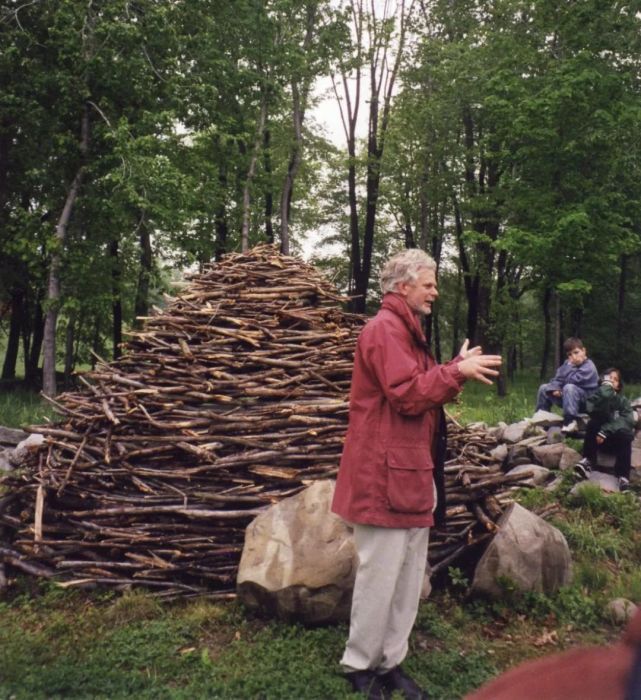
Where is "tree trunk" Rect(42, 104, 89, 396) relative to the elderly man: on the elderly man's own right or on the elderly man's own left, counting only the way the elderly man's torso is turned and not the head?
on the elderly man's own left

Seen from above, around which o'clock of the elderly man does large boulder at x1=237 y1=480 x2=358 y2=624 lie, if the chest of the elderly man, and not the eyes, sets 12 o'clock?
The large boulder is roughly at 8 o'clock from the elderly man.

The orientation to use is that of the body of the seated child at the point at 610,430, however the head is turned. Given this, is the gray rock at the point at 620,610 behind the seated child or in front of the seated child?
in front

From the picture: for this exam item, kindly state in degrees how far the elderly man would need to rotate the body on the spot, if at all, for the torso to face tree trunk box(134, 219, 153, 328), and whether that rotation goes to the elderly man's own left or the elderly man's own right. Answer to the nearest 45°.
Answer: approximately 135° to the elderly man's own left

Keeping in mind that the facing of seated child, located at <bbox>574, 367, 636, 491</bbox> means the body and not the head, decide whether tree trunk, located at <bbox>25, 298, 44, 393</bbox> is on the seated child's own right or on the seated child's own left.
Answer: on the seated child's own right

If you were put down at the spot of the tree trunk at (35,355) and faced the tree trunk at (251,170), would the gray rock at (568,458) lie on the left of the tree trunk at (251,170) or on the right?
right

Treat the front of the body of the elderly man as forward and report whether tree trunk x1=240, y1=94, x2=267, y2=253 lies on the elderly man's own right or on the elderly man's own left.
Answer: on the elderly man's own left

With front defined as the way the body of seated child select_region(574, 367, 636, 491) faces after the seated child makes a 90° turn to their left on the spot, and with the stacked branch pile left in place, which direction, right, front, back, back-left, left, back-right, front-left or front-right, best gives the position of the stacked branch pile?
back-right

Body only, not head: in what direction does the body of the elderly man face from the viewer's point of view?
to the viewer's right

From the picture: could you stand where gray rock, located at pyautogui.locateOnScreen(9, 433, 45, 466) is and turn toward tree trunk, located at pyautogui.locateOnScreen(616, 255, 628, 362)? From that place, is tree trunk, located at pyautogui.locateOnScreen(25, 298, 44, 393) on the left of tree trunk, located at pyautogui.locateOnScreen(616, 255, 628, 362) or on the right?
left

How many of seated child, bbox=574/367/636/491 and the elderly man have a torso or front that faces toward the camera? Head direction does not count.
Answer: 1
